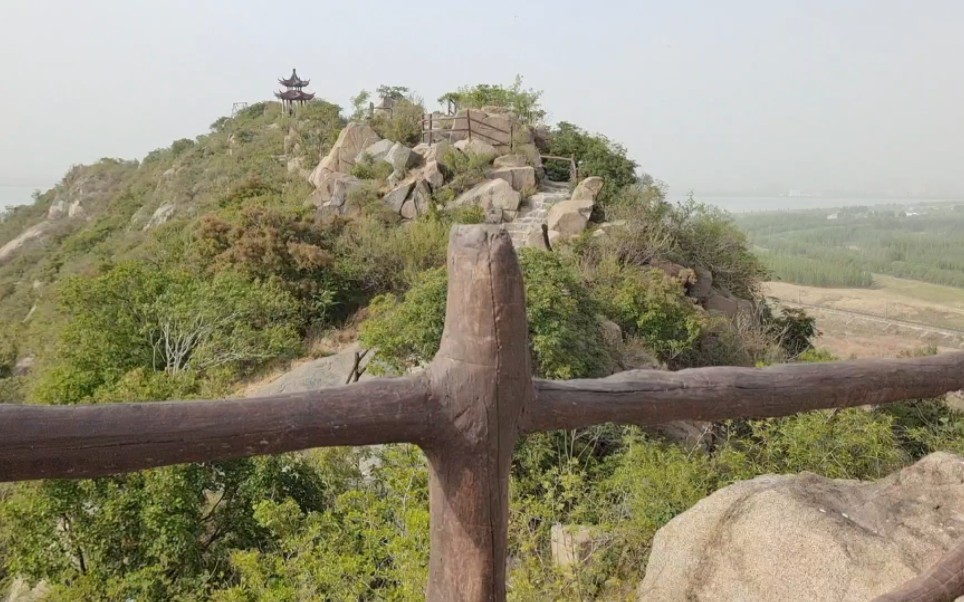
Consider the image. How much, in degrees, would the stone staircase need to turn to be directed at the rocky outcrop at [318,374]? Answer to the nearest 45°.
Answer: approximately 45° to its right

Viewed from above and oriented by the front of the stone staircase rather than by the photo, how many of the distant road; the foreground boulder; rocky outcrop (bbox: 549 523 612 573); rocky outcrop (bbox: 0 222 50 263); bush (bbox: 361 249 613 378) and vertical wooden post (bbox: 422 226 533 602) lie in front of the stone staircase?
4

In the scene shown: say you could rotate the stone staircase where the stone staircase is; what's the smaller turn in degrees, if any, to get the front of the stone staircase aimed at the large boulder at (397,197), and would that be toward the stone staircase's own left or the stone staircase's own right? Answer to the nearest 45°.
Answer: approximately 90° to the stone staircase's own right

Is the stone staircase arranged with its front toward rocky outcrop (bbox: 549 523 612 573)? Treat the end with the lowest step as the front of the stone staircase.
yes

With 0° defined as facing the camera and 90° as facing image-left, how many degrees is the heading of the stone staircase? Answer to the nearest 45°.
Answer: approximately 0°

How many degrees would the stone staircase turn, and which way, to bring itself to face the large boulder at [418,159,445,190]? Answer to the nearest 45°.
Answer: approximately 90° to its right

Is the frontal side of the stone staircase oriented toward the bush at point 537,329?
yes

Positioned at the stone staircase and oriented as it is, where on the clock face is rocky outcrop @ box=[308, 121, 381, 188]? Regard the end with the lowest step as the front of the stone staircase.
The rocky outcrop is roughly at 4 o'clock from the stone staircase.

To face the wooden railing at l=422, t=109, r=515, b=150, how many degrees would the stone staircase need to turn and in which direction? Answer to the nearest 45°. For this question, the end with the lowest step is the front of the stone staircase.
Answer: approximately 135° to its right

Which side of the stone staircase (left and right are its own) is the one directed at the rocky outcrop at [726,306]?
left

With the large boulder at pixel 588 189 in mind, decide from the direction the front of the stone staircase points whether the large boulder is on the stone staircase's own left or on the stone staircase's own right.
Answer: on the stone staircase's own left

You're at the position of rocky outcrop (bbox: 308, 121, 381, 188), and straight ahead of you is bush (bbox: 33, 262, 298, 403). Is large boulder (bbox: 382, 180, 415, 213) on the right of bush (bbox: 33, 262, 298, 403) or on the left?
left

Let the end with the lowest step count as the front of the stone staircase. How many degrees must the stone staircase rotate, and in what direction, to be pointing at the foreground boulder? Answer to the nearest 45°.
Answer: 0° — it already faces it
